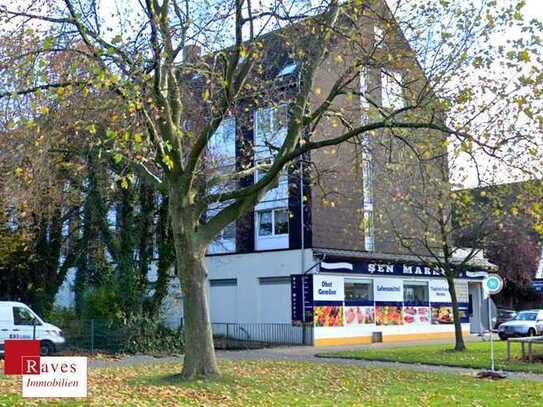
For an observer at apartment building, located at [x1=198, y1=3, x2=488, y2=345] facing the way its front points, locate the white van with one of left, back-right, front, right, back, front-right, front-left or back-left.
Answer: right

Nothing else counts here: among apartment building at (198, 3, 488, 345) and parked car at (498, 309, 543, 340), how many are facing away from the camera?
0

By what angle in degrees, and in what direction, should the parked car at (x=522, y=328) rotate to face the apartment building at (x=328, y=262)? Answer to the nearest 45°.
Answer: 0° — it already faces it

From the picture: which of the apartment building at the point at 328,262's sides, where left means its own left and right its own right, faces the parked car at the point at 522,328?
left

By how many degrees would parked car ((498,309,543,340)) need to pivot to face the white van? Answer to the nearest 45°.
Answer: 0° — it already faces it

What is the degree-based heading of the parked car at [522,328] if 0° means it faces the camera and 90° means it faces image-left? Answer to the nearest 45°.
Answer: approximately 45°

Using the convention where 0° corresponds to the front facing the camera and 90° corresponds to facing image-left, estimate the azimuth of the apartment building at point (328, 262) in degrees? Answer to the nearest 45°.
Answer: approximately 315°

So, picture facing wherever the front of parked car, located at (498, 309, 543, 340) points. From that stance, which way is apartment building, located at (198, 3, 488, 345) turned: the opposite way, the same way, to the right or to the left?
to the left
